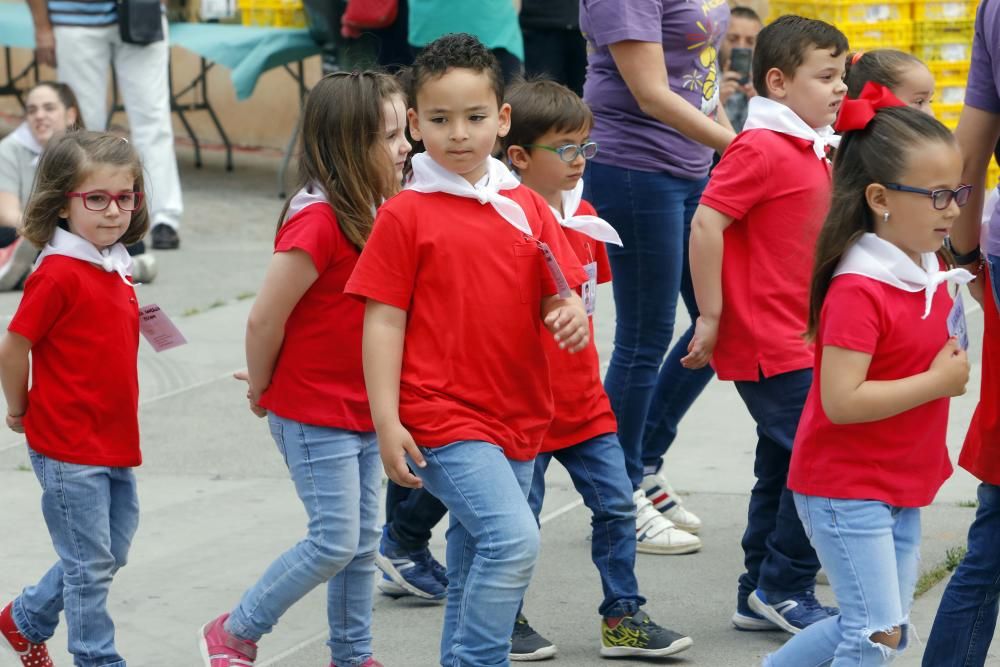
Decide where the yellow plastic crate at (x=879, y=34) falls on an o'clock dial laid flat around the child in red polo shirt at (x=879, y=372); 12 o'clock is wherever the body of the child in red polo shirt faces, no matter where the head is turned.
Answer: The yellow plastic crate is roughly at 9 o'clock from the child in red polo shirt.

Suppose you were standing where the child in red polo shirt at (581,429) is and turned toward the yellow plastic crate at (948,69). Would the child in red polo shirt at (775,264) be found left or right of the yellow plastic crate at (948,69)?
right

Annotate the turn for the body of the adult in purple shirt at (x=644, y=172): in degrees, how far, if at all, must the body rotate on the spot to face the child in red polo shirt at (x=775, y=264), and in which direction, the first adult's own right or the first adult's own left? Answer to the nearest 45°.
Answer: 0° — they already face them

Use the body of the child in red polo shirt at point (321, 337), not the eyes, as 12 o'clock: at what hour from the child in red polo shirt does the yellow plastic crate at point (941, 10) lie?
The yellow plastic crate is roughly at 10 o'clock from the child in red polo shirt.

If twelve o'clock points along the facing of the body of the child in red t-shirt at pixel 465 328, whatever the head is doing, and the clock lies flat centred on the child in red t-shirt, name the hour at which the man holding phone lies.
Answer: The man holding phone is roughly at 8 o'clock from the child in red t-shirt.

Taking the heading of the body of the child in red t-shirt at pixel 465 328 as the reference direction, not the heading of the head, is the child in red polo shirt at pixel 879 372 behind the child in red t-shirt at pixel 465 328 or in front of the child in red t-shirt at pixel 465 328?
in front

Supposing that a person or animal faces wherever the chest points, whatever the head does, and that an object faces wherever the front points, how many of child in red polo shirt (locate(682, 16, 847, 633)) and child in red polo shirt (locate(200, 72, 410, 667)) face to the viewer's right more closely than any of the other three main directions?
2

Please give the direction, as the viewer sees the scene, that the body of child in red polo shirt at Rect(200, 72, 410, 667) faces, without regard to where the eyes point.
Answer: to the viewer's right

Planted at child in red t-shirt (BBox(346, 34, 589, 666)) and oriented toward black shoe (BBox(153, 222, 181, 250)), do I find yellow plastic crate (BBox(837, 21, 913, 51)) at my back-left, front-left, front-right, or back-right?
front-right

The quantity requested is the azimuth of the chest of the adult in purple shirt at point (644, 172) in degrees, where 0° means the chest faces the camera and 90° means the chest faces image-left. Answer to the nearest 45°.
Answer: approximately 315°

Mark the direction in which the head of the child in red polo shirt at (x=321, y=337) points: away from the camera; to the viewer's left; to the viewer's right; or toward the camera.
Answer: to the viewer's right

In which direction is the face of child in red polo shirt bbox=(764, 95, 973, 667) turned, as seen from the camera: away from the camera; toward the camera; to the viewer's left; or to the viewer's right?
to the viewer's right

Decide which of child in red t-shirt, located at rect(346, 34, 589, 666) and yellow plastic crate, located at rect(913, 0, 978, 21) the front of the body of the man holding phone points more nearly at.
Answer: the child in red t-shirt

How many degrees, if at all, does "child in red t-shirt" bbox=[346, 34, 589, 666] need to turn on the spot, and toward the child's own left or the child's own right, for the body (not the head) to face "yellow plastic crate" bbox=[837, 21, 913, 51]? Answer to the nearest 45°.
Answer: approximately 135° to the child's own left

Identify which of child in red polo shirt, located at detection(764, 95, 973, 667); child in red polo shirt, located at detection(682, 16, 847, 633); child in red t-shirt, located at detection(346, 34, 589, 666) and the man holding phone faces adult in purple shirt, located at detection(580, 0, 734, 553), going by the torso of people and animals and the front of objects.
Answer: the man holding phone

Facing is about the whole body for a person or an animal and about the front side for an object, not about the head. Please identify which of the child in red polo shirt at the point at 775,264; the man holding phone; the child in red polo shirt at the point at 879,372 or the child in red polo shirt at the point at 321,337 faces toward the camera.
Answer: the man holding phone

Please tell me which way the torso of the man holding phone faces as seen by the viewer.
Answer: toward the camera

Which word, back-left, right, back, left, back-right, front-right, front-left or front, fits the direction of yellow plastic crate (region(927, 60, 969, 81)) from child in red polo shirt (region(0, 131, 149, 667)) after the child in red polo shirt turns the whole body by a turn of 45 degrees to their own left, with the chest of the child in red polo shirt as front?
front-left

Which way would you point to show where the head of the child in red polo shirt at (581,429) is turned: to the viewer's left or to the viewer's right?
to the viewer's right

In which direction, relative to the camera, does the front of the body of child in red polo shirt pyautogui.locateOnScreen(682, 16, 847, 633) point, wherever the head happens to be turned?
to the viewer's right

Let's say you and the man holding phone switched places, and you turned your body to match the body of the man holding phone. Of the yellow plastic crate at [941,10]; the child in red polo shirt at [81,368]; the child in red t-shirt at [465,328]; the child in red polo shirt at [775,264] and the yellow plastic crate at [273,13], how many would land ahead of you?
3
